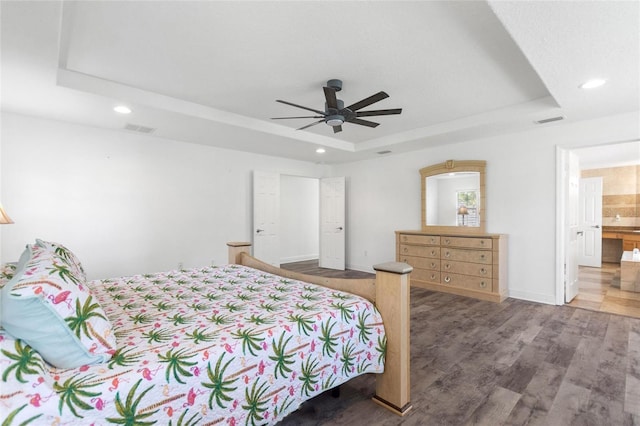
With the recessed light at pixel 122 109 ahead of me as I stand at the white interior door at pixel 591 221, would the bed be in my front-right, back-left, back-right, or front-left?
front-left

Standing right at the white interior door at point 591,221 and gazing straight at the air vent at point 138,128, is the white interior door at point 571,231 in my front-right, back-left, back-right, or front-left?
front-left

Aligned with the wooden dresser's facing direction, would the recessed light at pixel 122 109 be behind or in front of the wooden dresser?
in front

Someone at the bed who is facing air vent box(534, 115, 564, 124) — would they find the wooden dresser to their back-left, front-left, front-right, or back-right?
front-left

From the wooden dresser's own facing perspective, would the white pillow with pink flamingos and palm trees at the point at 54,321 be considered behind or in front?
in front

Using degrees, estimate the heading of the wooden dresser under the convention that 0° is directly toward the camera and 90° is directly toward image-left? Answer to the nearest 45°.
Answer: approximately 45°

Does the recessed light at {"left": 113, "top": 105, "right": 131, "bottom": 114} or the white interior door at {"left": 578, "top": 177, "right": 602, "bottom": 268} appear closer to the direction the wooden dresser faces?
the recessed light

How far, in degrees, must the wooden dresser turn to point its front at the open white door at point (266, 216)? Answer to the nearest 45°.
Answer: approximately 45° to its right

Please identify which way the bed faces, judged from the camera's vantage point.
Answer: facing away from the viewer and to the right of the viewer

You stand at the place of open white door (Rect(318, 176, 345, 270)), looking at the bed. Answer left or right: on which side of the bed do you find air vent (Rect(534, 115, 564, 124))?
left

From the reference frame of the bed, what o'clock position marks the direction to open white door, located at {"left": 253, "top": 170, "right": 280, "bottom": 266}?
The open white door is roughly at 11 o'clock from the bed.
